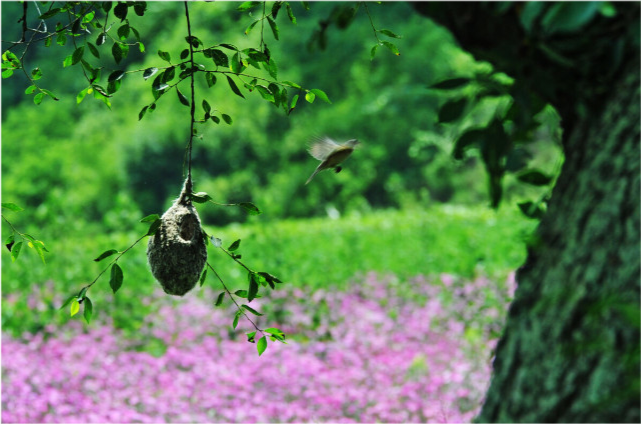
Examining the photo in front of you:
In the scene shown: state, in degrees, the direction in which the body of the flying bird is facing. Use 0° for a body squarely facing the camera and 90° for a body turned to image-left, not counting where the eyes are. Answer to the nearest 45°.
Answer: approximately 270°

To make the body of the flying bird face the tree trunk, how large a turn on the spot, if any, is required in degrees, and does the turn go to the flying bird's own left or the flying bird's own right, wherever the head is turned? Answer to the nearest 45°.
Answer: approximately 45° to the flying bird's own right
